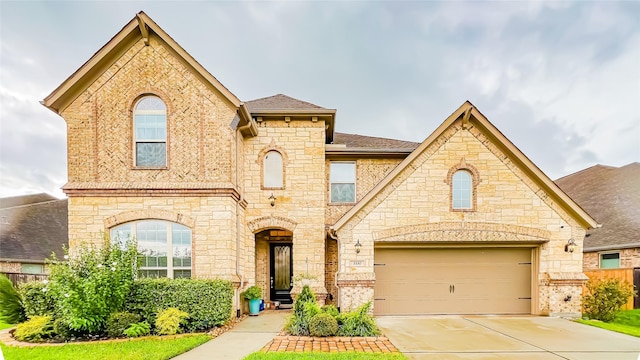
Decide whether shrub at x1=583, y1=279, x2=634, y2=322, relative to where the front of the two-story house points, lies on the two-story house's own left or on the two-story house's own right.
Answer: on the two-story house's own left

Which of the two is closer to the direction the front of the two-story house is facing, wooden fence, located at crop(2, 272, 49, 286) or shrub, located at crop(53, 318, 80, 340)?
the shrub

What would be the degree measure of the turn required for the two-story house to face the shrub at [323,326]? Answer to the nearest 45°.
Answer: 0° — it already faces it

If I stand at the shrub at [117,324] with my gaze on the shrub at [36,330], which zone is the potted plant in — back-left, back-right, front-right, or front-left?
back-right

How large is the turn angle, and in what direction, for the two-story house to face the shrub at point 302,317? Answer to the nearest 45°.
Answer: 0° — it already faces it

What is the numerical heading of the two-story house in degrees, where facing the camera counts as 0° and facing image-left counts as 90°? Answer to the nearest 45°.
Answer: approximately 0°
